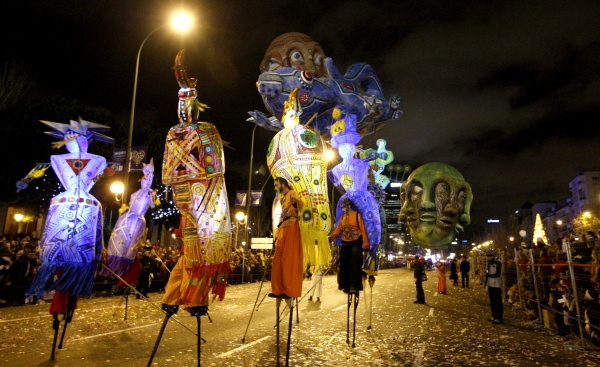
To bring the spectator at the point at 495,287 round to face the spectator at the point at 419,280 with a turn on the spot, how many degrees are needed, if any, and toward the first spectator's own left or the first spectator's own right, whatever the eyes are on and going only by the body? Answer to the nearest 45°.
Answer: approximately 90° to the first spectator's own right

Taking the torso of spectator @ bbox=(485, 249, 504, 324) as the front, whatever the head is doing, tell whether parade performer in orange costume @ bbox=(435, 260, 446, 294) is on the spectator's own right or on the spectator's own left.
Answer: on the spectator's own right

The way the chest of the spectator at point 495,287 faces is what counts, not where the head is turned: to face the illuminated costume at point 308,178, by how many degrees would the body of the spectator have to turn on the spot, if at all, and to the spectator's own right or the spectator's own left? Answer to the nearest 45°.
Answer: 0° — they already face it

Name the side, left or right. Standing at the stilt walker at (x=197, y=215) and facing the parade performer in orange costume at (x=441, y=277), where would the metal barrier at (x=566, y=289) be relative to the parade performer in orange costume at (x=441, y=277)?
right

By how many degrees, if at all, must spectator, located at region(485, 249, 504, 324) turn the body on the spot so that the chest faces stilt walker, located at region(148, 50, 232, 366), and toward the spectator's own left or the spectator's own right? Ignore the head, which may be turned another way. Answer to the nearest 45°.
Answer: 0° — they already face them

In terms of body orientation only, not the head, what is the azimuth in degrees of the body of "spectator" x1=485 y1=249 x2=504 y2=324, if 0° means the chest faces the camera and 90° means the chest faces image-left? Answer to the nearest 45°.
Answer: approximately 45°
